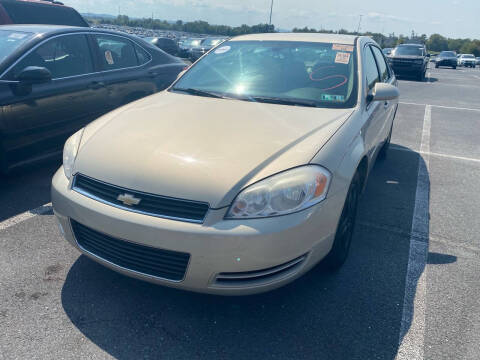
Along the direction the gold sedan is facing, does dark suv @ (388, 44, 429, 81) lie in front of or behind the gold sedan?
behind

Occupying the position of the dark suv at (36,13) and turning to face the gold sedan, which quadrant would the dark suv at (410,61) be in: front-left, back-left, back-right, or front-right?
back-left

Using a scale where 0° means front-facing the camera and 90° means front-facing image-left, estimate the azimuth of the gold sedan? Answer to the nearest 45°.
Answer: approximately 45°

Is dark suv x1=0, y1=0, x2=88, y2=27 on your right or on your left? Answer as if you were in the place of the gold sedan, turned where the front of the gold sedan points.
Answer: on your right
